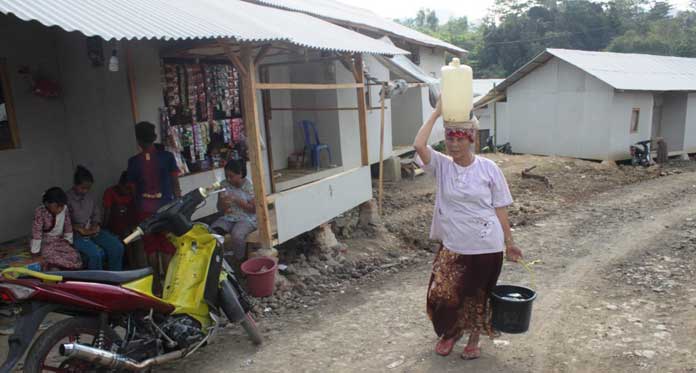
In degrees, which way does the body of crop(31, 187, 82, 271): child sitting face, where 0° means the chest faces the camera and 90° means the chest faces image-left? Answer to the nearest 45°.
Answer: approximately 315°

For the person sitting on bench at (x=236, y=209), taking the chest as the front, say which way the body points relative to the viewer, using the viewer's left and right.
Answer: facing the viewer and to the left of the viewer

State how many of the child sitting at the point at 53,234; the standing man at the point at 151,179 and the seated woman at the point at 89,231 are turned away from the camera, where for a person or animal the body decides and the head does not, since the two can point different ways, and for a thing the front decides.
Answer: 1

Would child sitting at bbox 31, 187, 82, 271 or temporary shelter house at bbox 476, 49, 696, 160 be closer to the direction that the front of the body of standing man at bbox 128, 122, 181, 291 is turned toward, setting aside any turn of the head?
the temporary shelter house

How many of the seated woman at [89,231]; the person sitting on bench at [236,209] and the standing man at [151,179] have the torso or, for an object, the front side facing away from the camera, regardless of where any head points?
1

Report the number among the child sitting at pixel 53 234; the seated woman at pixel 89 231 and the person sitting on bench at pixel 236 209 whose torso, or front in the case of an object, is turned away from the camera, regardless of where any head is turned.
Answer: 0

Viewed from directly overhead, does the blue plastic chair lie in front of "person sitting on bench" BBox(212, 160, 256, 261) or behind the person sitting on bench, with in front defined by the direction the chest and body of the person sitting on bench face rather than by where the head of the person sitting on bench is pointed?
behind

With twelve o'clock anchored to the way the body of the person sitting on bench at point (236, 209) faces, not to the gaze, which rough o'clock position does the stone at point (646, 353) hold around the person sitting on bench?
The stone is roughly at 9 o'clock from the person sitting on bench.

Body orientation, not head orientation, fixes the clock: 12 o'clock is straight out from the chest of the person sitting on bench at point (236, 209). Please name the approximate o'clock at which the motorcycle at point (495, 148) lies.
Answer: The motorcycle is roughly at 6 o'clock from the person sitting on bench.

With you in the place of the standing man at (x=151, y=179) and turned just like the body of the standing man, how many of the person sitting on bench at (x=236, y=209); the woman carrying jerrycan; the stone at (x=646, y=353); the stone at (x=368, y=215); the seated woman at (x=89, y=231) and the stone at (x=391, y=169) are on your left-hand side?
1

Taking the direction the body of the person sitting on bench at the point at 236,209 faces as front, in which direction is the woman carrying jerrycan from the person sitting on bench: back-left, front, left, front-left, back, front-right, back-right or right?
left

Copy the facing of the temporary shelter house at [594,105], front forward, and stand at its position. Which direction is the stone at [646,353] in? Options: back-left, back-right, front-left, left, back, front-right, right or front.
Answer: front-right

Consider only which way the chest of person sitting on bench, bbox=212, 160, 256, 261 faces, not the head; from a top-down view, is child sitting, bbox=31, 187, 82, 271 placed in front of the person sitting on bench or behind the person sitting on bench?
in front

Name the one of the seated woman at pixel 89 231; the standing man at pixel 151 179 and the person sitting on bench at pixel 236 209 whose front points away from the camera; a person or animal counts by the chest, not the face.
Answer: the standing man

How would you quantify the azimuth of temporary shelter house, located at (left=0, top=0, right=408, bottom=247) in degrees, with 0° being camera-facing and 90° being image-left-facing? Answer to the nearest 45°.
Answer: approximately 315°

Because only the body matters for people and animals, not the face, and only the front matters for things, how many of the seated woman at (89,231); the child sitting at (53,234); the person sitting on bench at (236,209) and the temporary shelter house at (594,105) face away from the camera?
0

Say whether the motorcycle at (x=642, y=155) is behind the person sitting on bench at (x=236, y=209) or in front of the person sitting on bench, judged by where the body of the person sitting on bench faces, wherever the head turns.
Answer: behind

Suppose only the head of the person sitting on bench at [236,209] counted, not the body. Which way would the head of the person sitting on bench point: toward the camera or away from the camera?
toward the camera
